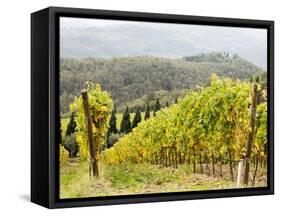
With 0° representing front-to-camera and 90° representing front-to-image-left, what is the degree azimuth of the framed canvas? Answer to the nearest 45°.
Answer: approximately 315°
